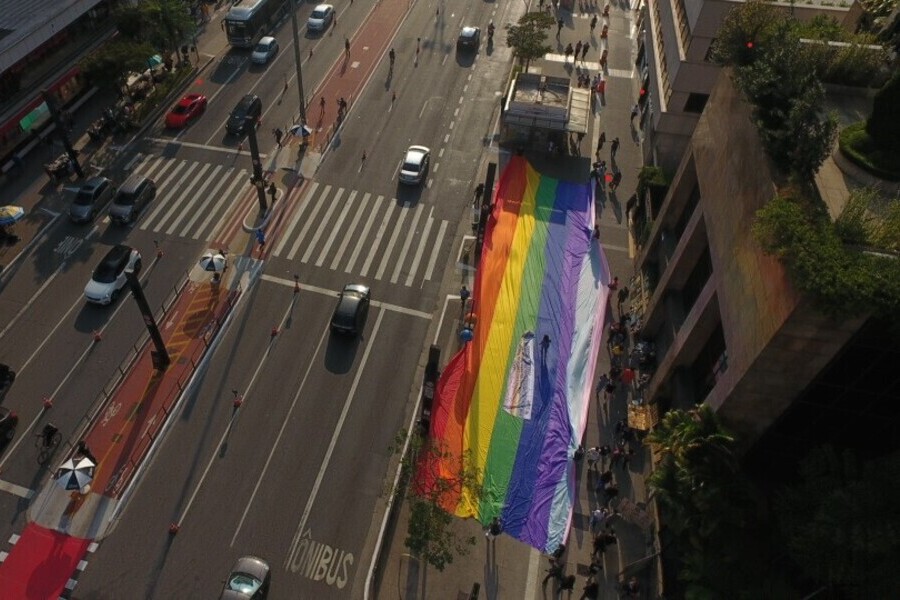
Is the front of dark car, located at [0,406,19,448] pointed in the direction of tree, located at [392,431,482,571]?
no

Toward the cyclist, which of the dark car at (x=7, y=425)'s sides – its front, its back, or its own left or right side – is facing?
left

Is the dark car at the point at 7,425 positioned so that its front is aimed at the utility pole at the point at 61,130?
no

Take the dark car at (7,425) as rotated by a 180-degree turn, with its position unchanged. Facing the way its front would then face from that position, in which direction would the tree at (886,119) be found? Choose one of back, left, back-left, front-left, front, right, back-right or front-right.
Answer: right

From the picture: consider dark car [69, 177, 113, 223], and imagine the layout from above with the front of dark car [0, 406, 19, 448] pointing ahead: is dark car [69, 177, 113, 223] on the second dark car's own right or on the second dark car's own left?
on the second dark car's own right

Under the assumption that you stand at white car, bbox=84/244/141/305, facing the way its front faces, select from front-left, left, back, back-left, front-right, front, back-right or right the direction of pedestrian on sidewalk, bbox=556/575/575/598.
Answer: left

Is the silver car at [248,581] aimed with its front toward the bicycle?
no

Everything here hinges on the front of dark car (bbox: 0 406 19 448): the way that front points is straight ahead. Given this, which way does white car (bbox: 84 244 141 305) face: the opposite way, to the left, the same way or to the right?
the same way

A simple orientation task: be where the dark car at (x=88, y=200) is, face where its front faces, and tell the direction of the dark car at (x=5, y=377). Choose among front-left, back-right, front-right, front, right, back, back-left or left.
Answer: front-left

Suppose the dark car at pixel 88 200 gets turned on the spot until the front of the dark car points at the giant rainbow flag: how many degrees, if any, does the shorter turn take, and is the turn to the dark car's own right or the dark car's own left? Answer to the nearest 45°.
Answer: approximately 90° to the dark car's own left

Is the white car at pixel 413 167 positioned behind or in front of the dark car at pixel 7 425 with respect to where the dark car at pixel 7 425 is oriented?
behind

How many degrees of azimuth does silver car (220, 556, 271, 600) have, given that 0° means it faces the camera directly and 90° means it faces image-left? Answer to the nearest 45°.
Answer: approximately 225°

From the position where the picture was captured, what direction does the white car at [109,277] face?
facing the viewer and to the left of the viewer

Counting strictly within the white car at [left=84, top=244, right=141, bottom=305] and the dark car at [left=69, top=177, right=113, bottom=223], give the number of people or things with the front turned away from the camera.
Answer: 0

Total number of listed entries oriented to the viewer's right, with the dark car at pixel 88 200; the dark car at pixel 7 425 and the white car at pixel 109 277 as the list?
0
